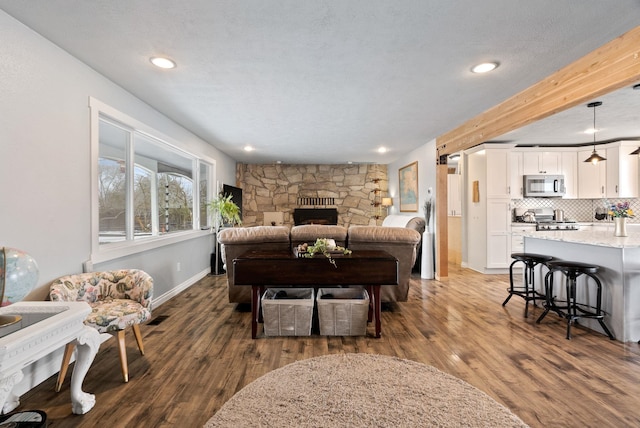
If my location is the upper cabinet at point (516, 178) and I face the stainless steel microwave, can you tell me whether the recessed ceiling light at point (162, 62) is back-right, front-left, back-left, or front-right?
back-right

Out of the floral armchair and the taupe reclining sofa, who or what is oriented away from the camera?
the taupe reclining sofa

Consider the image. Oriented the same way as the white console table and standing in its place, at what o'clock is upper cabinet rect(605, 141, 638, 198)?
The upper cabinet is roughly at 11 o'clock from the white console table.

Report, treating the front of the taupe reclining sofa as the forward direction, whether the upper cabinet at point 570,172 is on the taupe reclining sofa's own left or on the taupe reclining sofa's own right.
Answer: on the taupe reclining sofa's own right

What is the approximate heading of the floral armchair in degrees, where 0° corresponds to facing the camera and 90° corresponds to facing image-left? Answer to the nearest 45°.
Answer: approximately 315°

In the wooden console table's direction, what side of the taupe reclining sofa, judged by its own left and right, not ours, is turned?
back

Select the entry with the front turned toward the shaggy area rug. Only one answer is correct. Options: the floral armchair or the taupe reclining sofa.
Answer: the floral armchair

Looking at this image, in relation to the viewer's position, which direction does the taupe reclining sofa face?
facing away from the viewer

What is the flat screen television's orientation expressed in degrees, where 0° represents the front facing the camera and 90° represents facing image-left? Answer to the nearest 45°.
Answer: approximately 315°

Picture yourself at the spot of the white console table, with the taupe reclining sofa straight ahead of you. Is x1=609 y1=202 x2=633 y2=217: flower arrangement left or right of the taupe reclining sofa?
right

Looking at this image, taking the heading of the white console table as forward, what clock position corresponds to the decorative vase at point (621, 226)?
The decorative vase is roughly at 11 o'clock from the white console table.
